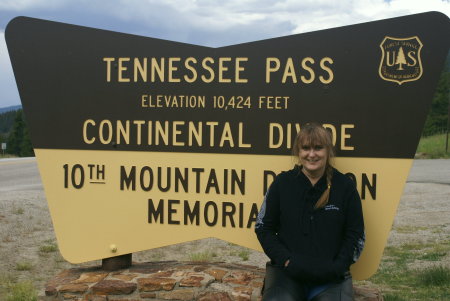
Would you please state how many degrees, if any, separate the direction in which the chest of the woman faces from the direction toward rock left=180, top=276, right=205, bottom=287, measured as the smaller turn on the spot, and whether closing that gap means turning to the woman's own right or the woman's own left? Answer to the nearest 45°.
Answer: approximately 135° to the woman's own right

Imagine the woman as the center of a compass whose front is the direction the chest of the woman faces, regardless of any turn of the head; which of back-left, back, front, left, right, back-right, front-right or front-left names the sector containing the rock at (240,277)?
back-right

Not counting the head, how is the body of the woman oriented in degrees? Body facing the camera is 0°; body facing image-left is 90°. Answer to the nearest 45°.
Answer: approximately 0°

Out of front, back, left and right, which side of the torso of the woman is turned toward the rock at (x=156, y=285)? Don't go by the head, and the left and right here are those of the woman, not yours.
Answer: right

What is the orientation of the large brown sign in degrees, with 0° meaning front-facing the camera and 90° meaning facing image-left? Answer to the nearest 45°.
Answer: approximately 0°

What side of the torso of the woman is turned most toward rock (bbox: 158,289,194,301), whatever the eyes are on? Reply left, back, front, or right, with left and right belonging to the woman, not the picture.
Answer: right

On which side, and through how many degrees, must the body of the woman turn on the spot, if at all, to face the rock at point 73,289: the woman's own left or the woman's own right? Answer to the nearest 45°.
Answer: approximately 90° to the woman's own right

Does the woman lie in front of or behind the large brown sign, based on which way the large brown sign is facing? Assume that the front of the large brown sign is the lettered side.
in front

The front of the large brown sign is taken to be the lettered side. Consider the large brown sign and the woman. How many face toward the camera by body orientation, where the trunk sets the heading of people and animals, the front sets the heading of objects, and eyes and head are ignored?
2
